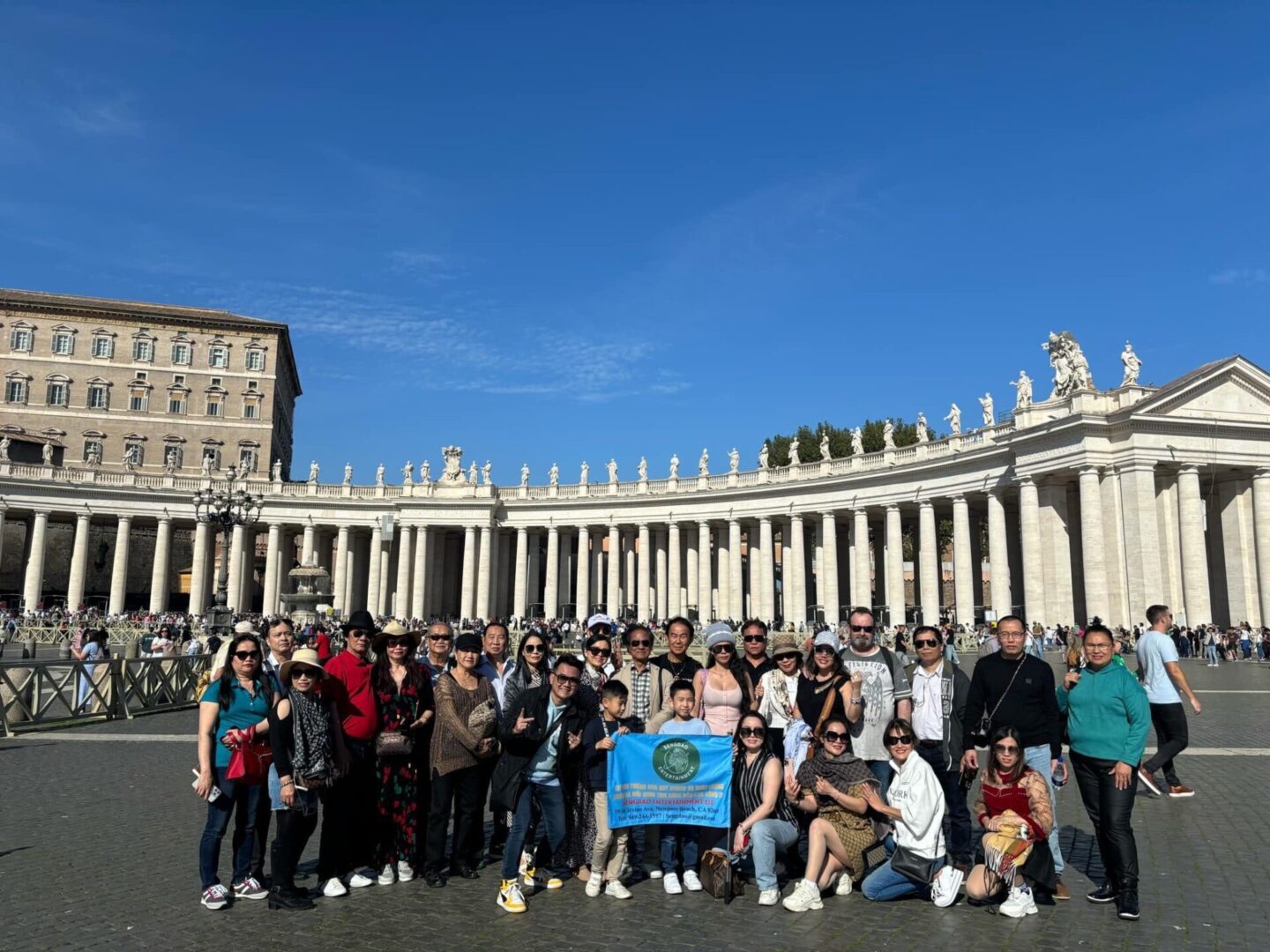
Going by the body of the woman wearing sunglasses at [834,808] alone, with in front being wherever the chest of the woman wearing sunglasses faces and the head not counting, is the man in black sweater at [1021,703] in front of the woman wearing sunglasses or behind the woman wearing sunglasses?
behind

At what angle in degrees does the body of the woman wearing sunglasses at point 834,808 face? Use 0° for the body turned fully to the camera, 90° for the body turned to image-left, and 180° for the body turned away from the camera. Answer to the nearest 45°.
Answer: approximately 45°

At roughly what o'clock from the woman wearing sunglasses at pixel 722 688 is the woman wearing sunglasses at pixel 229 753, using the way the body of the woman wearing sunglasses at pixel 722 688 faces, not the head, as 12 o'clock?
the woman wearing sunglasses at pixel 229 753 is roughly at 2 o'clock from the woman wearing sunglasses at pixel 722 688.

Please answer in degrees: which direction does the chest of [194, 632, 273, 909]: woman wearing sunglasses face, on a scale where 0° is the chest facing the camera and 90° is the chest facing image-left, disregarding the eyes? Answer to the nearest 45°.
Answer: approximately 315°

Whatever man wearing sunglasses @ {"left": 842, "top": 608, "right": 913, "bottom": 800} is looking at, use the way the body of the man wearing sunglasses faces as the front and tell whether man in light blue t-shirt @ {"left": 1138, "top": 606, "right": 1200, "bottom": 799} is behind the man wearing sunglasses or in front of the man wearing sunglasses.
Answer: behind

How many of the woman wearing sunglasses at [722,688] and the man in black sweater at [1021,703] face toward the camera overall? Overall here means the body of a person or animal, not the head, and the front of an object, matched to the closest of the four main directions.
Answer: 2

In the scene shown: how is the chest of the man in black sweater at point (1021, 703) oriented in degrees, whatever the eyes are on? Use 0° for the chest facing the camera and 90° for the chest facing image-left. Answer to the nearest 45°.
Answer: approximately 0°

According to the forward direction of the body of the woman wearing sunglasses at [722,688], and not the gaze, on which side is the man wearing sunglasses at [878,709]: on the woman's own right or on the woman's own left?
on the woman's own left

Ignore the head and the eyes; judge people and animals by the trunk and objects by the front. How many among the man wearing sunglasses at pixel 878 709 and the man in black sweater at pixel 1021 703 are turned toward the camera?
2
